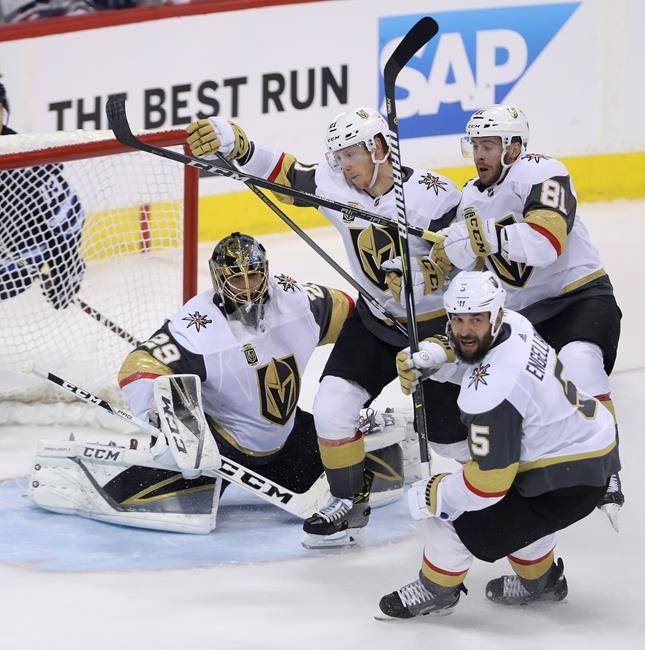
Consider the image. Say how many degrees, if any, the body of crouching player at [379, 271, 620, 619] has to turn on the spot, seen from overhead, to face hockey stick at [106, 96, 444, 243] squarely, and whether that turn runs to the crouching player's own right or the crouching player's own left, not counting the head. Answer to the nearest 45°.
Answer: approximately 45° to the crouching player's own right

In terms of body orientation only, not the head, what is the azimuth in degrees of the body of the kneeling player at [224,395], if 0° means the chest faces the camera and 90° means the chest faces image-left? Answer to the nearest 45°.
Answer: approximately 0°

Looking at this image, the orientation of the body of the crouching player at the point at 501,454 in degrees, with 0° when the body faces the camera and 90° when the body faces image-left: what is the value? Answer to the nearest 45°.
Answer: approximately 90°

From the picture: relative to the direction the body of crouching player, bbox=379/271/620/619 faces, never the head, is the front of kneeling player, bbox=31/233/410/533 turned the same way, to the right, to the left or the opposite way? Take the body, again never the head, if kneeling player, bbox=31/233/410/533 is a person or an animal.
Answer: to the left

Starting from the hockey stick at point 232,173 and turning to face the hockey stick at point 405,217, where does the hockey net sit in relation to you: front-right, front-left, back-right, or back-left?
back-left
